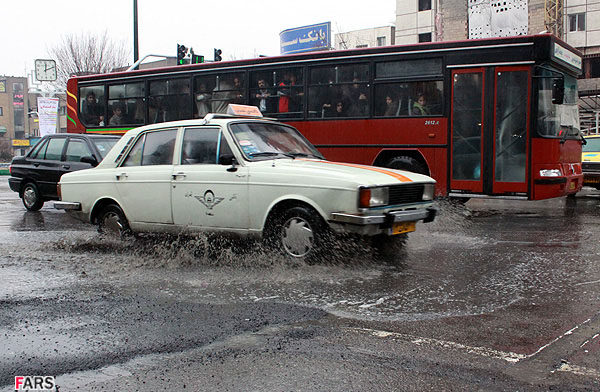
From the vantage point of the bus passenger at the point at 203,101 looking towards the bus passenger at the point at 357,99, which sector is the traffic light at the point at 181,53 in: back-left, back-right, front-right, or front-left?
back-left

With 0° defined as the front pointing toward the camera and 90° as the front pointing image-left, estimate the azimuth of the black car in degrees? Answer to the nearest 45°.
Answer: approximately 315°

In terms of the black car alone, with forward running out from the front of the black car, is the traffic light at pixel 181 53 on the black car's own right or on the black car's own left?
on the black car's own left

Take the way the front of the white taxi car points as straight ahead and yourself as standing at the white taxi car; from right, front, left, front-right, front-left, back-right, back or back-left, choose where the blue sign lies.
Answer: back-left

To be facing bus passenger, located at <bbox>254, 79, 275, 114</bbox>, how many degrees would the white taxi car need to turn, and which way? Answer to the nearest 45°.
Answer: approximately 135° to its left

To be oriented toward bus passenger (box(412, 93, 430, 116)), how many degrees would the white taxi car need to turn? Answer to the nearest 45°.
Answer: approximately 90° to its left

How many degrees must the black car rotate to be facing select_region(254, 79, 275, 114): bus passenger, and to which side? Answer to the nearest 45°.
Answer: approximately 45° to its left

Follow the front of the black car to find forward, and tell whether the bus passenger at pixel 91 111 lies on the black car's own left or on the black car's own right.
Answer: on the black car's own left
